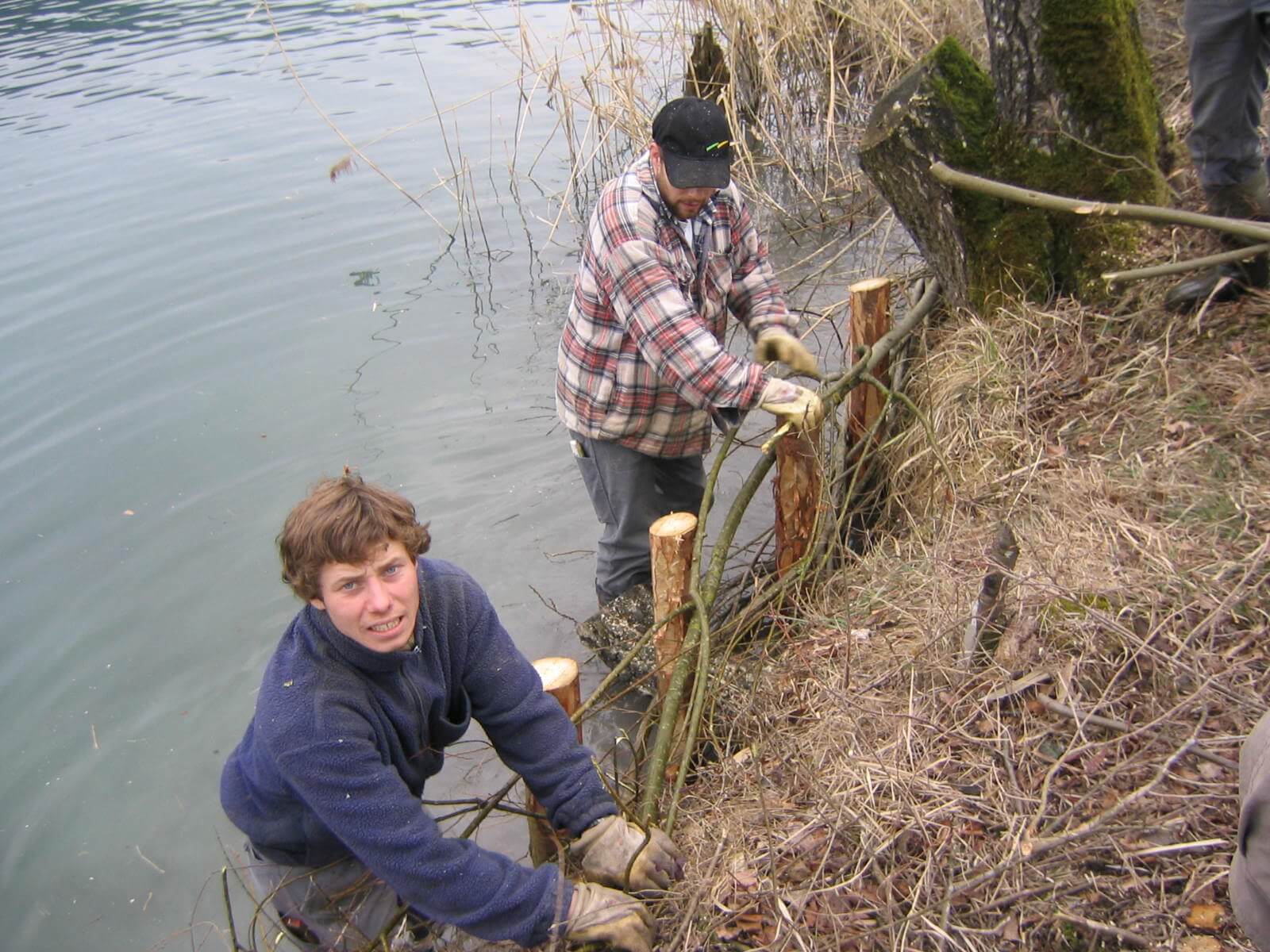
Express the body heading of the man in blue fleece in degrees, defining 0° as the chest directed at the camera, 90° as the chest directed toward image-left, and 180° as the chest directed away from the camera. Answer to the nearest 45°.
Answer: approximately 315°

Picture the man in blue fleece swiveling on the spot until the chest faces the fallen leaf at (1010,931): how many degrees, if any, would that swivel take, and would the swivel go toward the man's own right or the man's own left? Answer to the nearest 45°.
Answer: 0° — they already face it

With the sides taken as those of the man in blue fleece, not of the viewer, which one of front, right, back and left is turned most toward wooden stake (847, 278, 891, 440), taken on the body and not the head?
left

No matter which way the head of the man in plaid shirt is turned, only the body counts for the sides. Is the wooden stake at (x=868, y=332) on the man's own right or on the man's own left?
on the man's own left

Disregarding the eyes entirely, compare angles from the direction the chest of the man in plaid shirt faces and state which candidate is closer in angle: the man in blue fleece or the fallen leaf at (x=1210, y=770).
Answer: the fallen leaf

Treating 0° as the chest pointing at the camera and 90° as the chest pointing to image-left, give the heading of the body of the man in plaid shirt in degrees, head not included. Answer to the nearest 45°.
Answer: approximately 315°

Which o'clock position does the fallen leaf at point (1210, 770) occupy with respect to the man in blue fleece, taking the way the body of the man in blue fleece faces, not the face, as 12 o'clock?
The fallen leaf is roughly at 11 o'clock from the man in blue fleece.

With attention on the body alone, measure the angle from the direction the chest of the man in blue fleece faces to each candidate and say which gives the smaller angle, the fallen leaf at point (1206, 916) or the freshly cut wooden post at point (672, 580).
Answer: the fallen leaf

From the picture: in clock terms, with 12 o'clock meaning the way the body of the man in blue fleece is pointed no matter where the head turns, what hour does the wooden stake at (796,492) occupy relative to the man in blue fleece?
The wooden stake is roughly at 9 o'clock from the man in blue fleece.

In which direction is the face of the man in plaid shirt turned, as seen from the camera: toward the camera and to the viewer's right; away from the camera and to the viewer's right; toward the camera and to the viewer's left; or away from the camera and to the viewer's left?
toward the camera and to the viewer's right
